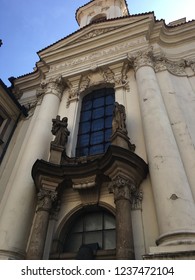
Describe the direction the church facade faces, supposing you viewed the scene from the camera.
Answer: facing the viewer and to the left of the viewer
